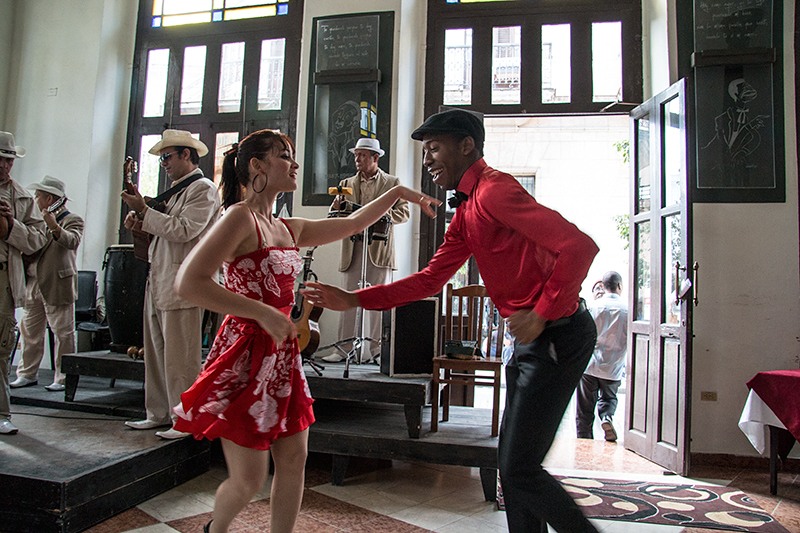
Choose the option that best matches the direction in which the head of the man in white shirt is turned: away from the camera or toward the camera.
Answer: away from the camera

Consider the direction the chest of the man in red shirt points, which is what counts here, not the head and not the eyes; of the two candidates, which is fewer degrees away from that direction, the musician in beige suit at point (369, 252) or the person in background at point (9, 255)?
the person in background

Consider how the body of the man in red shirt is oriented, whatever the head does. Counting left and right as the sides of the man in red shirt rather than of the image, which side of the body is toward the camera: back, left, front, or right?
left

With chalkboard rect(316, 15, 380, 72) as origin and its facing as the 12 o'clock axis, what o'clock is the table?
The table is roughly at 10 o'clock from the chalkboard.

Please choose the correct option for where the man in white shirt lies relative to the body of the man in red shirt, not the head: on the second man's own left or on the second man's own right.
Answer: on the second man's own right

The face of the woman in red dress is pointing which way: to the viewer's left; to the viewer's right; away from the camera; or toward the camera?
to the viewer's right
